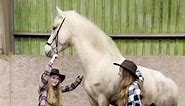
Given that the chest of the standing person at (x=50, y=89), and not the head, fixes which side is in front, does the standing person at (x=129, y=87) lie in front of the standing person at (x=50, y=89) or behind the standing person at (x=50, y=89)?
in front

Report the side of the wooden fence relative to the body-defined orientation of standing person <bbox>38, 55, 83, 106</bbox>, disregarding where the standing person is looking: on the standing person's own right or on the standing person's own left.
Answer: on the standing person's own left

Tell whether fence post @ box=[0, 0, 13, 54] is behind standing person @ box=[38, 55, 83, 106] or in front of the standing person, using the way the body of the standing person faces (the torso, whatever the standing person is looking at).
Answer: behind

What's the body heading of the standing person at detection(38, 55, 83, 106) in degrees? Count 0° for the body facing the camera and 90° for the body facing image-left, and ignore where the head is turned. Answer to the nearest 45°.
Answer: approximately 315°
